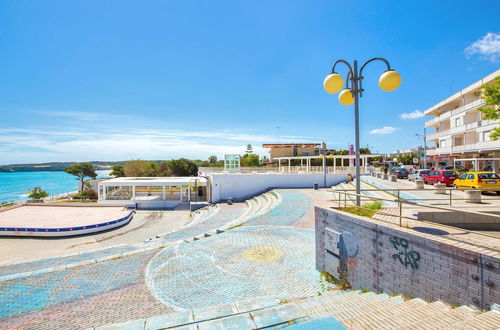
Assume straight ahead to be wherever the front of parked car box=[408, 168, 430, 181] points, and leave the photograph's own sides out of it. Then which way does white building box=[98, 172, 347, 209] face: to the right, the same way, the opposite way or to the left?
to the left

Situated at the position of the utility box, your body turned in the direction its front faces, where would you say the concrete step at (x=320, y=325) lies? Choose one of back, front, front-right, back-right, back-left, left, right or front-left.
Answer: front-left

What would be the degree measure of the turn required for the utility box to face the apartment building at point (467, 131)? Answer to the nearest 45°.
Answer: approximately 180°

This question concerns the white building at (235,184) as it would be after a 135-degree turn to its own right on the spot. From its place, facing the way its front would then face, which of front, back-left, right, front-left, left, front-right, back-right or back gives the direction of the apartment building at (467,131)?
back-right

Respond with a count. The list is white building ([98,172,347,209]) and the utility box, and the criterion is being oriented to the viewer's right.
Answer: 0

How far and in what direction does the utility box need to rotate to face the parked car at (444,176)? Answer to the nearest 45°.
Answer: approximately 180°

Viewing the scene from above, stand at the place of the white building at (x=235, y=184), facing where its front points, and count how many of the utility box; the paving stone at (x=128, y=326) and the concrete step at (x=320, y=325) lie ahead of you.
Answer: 3

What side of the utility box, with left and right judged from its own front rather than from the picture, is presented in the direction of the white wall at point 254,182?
right

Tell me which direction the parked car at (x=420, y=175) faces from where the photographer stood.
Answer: facing away from the viewer and to the left of the viewer
